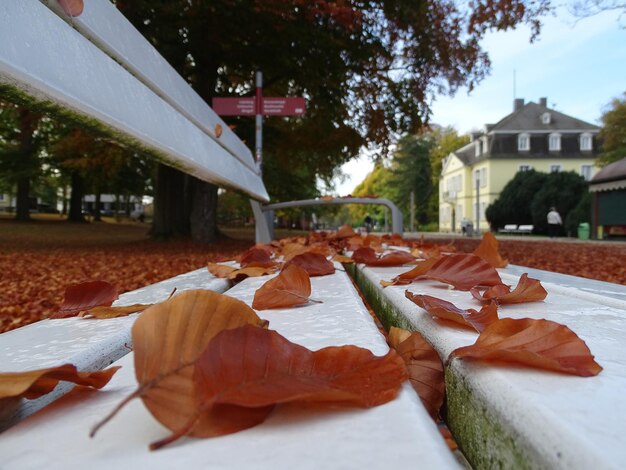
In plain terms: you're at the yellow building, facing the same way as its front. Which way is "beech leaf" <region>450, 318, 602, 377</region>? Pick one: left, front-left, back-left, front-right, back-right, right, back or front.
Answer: front-left

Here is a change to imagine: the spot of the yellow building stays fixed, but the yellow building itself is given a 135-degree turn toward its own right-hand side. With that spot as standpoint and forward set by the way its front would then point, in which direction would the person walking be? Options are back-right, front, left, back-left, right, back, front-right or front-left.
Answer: back

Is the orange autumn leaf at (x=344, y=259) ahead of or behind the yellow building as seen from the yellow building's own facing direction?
ahead

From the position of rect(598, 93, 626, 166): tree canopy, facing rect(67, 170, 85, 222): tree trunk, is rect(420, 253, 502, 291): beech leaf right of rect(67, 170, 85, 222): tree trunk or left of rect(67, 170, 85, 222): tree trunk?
left

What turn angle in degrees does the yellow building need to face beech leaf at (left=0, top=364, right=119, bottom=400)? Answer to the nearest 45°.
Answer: approximately 45° to its left

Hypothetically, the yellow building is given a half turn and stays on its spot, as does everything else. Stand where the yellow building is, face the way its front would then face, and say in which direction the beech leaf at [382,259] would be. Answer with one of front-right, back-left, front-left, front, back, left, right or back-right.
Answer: back-right

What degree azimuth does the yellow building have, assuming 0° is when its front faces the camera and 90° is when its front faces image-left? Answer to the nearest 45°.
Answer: approximately 45°

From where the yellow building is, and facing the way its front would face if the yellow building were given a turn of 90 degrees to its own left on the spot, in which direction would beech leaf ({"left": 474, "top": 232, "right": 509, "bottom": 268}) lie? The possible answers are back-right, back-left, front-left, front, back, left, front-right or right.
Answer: front-right

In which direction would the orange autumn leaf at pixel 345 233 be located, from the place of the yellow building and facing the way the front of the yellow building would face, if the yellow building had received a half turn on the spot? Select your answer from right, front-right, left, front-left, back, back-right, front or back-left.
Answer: back-right

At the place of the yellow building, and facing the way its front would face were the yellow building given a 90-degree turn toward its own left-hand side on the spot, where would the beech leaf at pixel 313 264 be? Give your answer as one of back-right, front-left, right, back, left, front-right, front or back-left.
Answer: front-right

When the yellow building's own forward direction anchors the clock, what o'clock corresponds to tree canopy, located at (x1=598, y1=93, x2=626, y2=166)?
The tree canopy is roughly at 10 o'clock from the yellow building.

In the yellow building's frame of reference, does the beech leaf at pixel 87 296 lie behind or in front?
in front

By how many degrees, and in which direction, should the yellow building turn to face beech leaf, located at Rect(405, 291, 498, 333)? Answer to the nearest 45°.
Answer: approximately 45° to its left

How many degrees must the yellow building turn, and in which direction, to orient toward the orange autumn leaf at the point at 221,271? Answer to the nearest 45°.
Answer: approximately 45° to its left

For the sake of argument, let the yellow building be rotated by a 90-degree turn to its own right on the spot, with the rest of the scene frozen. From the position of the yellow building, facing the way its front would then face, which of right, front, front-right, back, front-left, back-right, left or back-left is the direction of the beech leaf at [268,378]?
back-left

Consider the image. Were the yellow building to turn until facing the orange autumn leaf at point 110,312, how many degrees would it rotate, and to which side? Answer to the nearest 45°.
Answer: approximately 45° to its left
